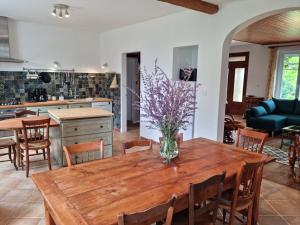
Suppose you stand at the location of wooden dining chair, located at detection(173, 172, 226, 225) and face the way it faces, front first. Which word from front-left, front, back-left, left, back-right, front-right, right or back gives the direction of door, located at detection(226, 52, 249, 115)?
front-right

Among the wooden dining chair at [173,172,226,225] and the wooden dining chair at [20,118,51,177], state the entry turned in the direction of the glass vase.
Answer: the wooden dining chair at [173,172,226,225]

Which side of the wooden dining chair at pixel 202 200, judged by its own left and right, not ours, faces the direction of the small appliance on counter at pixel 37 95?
front

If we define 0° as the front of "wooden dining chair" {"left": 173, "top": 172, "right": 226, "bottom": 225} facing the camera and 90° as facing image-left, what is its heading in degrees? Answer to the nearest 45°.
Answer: approximately 135°

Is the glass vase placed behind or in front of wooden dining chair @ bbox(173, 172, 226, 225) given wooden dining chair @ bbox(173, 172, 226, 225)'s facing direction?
in front

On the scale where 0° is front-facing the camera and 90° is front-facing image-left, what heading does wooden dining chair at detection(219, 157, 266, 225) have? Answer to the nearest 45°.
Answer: approximately 135°

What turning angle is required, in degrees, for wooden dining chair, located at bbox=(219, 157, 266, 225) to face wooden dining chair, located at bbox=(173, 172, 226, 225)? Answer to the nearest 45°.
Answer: approximately 90° to its left

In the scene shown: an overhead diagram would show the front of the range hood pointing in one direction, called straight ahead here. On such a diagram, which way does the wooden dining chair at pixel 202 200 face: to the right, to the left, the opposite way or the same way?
the opposite way
